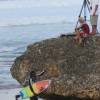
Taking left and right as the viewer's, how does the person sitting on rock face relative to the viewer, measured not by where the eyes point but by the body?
facing to the left of the viewer
